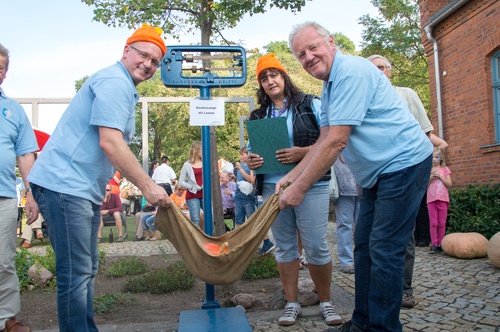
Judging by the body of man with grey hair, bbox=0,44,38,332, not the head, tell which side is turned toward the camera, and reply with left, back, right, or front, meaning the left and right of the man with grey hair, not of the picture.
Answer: front

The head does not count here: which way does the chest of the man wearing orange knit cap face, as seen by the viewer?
to the viewer's right

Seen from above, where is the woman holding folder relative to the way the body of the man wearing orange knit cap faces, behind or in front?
in front

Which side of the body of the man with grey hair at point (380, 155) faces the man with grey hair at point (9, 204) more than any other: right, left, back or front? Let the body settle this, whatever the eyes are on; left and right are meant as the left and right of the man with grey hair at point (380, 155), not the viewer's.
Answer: front

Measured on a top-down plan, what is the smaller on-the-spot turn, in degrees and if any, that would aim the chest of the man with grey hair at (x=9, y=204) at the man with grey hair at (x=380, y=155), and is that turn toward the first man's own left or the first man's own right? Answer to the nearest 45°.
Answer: approximately 45° to the first man's own left
